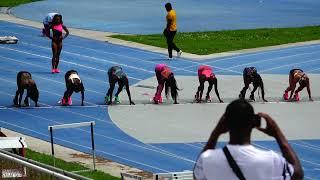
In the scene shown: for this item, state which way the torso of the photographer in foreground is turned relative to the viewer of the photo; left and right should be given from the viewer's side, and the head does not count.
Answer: facing away from the viewer

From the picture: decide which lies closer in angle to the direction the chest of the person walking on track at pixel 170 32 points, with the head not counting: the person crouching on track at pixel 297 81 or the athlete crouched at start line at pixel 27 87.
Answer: the athlete crouched at start line
